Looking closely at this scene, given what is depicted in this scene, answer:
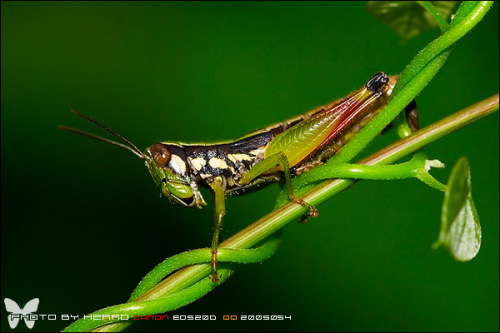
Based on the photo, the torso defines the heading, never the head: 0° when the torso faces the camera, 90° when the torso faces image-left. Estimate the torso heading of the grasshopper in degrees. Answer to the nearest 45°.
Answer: approximately 90°
